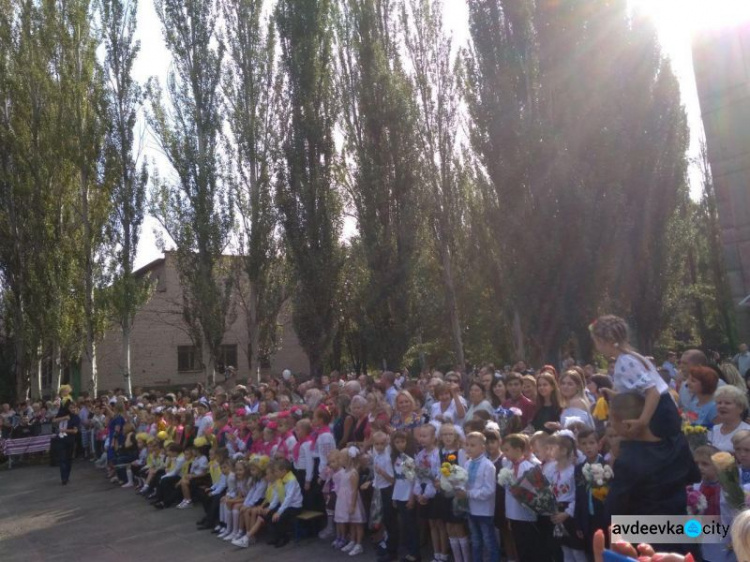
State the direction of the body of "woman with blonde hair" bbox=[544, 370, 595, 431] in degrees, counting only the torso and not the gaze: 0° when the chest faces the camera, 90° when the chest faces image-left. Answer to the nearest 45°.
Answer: approximately 45°

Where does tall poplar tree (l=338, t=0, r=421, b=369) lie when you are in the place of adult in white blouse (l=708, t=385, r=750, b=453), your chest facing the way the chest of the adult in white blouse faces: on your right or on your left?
on your right

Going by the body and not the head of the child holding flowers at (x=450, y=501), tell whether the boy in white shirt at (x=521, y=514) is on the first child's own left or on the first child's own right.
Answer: on the first child's own left

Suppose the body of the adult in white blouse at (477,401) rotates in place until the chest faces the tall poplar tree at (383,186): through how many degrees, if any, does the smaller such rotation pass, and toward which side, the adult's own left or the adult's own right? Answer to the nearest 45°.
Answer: approximately 135° to the adult's own right

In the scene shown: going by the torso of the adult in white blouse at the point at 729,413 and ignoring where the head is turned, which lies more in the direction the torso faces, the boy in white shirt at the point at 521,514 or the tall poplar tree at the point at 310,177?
the boy in white shirt

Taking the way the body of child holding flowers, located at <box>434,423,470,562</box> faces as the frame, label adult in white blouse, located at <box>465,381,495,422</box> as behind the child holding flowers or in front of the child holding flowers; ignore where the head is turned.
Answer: behind

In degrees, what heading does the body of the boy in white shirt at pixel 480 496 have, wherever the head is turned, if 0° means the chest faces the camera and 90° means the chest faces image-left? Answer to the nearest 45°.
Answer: approximately 45°

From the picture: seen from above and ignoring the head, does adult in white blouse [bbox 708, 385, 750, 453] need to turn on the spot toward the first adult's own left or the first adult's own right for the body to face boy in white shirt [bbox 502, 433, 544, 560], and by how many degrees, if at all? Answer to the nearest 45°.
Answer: approximately 45° to the first adult's own right

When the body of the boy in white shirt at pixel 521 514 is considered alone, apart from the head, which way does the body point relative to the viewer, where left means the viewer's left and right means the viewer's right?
facing the viewer and to the left of the viewer

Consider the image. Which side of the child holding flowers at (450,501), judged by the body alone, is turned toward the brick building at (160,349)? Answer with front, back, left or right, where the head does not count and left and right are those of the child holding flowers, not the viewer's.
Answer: right
